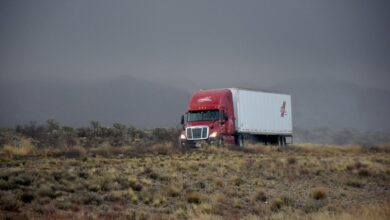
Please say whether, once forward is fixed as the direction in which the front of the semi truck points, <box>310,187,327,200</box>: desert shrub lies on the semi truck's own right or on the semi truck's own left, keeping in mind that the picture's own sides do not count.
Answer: on the semi truck's own left

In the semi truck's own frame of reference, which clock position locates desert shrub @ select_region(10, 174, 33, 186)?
The desert shrub is roughly at 11 o'clock from the semi truck.

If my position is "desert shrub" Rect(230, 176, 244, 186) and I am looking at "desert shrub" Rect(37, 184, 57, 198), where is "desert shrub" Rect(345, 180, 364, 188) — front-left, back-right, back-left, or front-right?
back-left

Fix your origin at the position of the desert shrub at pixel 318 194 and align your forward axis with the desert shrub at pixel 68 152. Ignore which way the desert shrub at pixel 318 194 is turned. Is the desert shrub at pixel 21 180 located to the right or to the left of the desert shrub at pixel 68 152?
left

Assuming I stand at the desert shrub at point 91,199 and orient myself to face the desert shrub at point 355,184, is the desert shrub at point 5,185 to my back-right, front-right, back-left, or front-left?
back-left

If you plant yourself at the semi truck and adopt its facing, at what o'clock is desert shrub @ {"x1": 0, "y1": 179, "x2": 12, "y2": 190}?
The desert shrub is roughly at 11 o'clock from the semi truck.

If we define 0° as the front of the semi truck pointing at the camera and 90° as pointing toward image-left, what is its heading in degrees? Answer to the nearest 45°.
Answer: approximately 45°

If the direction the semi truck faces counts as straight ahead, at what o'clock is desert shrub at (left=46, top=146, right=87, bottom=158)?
The desert shrub is roughly at 12 o'clock from the semi truck.

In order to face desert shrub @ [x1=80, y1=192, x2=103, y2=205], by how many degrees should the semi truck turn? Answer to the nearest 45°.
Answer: approximately 45° to its left

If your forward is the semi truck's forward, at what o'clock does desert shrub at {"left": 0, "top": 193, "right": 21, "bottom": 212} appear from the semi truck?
The desert shrub is roughly at 11 o'clock from the semi truck.
